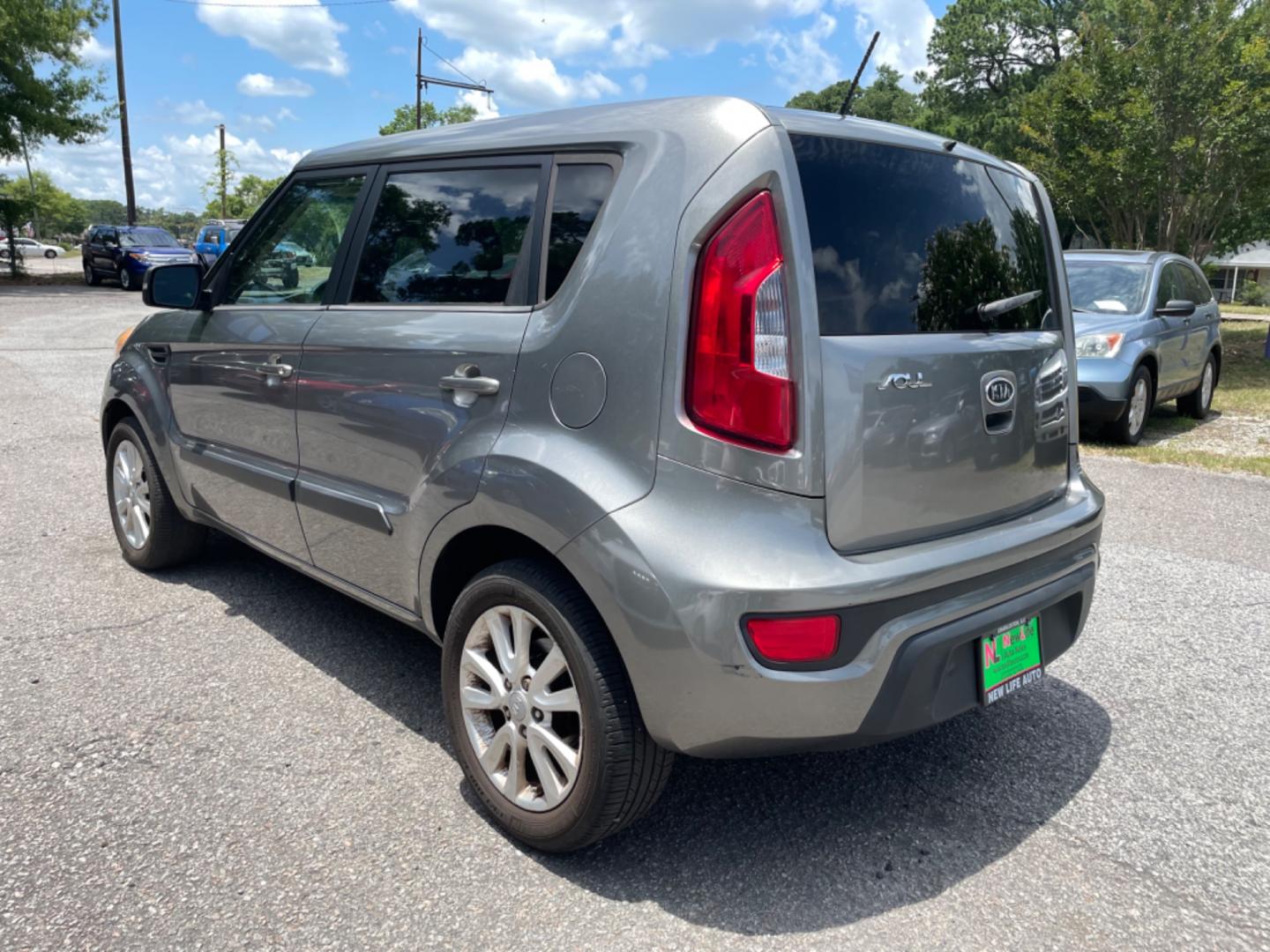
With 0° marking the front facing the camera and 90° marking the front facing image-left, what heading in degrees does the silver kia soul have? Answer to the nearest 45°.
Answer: approximately 135°

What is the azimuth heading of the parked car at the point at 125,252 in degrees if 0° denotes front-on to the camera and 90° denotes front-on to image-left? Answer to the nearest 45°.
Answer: approximately 315°

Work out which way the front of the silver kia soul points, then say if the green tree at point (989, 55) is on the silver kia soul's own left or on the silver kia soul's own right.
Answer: on the silver kia soul's own right

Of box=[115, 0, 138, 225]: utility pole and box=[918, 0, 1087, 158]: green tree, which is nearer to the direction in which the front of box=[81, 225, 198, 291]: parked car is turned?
the green tree

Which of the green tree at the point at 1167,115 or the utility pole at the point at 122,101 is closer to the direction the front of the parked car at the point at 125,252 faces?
the green tree

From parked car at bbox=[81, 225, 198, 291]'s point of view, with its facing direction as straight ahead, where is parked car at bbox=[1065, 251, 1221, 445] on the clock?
parked car at bbox=[1065, 251, 1221, 445] is roughly at 1 o'clock from parked car at bbox=[81, 225, 198, 291].

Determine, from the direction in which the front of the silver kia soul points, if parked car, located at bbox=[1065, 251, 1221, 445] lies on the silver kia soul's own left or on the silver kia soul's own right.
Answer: on the silver kia soul's own right

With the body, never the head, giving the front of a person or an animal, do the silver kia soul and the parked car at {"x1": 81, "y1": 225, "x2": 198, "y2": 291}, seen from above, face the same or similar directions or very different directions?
very different directions
